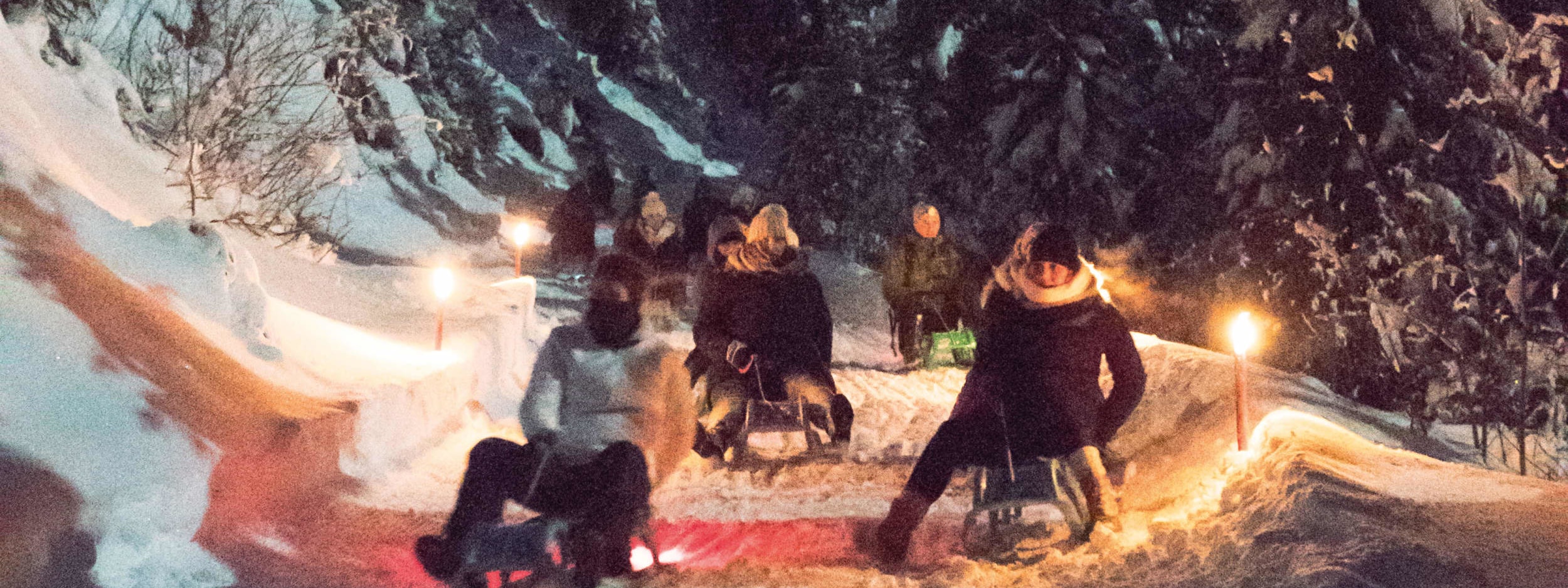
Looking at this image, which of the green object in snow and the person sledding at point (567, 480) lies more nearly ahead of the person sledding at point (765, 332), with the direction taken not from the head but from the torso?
the person sledding

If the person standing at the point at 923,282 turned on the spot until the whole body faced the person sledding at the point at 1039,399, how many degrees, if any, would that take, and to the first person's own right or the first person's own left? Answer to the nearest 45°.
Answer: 0° — they already face them

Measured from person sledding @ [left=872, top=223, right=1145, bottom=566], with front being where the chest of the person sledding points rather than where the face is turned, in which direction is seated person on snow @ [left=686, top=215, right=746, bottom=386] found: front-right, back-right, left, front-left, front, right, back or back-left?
back-right

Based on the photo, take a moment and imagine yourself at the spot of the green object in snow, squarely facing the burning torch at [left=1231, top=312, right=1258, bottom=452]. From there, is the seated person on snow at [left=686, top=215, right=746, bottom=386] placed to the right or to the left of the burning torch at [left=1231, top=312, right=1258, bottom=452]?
right

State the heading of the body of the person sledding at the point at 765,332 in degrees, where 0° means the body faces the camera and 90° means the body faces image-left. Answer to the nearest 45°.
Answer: approximately 0°

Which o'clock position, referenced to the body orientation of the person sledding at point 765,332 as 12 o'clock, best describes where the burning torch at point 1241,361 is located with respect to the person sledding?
The burning torch is roughly at 10 o'clock from the person sledding.

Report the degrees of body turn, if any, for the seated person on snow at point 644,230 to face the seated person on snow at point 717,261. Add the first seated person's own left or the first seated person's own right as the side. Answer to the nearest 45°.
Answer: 0° — they already face them

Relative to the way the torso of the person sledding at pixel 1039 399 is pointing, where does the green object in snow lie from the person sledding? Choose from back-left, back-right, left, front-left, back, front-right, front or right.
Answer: back
